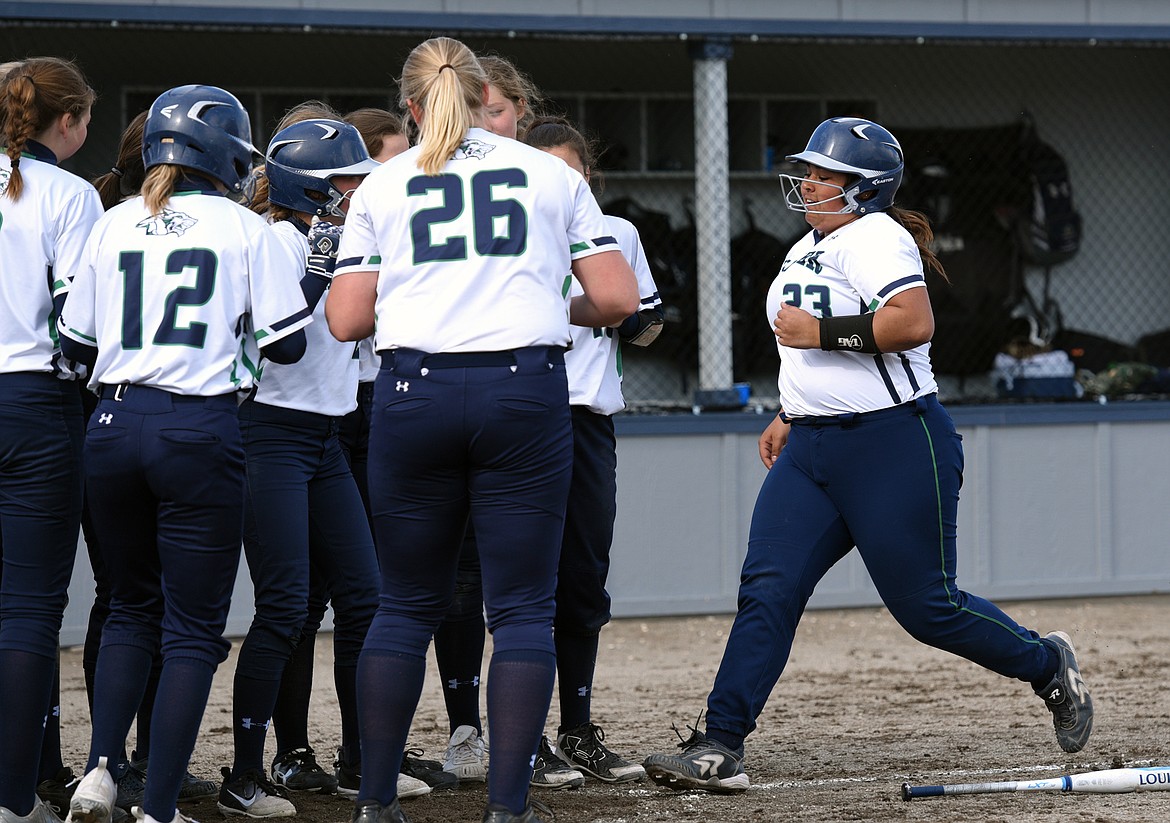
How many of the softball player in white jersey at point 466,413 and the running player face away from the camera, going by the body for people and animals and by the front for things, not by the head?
1

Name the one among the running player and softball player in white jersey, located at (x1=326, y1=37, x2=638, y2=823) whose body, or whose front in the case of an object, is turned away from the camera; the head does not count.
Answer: the softball player in white jersey

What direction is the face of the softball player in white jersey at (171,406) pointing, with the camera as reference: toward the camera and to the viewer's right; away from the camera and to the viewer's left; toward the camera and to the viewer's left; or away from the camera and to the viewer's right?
away from the camera and to the viewer's right

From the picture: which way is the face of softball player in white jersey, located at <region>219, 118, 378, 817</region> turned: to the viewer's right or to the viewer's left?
to the viewer's right

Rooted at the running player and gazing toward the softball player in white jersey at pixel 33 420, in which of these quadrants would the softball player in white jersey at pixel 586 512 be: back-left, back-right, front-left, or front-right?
front-right

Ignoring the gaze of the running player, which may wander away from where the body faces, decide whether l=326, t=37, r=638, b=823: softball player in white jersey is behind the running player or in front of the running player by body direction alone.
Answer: in front

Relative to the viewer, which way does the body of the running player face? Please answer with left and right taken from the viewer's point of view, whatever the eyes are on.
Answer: facing the viewer and to the left of the viewer

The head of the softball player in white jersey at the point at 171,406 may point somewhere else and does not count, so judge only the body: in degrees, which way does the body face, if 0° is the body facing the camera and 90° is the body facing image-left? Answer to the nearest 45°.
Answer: approximately 225°

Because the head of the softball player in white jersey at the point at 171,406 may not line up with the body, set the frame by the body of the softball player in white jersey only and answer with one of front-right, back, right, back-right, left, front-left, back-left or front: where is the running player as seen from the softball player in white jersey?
front-right

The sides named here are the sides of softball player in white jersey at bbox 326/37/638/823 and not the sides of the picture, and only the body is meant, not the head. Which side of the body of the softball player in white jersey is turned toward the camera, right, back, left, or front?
back

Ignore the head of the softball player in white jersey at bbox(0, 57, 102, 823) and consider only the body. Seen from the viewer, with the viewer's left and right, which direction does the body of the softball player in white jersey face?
facing away from the viewer and to the right of the viewer

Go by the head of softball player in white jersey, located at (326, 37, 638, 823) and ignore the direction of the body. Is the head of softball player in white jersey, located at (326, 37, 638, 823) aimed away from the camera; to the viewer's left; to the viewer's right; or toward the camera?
away from the camera

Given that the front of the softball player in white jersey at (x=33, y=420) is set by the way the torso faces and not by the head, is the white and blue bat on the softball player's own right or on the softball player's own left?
on the softball player's own right

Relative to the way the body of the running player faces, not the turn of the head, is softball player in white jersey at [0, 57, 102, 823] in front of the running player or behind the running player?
in front

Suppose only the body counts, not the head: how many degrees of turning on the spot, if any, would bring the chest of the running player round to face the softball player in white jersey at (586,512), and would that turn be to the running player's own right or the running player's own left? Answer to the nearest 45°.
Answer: approximately 45° to the running player's own right
